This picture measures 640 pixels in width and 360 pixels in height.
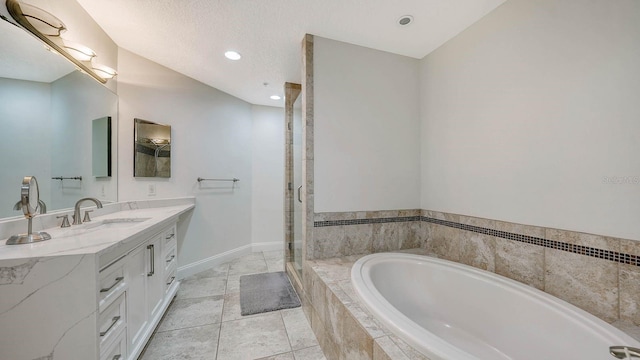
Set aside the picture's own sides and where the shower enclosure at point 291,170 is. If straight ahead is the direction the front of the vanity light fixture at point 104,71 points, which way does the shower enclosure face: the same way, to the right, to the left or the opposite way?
the opposite way

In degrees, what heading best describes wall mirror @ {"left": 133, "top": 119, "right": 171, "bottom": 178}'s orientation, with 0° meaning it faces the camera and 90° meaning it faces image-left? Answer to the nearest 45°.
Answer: approximately 315°

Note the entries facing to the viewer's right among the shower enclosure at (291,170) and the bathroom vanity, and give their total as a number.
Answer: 1

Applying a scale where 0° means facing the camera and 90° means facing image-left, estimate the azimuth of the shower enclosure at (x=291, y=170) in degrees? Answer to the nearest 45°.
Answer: approximately 90°

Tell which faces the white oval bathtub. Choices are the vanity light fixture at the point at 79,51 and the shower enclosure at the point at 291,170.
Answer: the vanity light fixture

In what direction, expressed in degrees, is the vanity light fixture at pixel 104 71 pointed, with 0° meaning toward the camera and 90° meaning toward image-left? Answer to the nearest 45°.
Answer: approximately 315°

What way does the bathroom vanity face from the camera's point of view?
to the viewer's right

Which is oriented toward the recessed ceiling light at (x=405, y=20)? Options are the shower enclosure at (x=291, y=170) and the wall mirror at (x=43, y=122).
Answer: the wall mirror

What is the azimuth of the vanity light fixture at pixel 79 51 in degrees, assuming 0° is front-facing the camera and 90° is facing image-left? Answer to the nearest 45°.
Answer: approximately 315°
